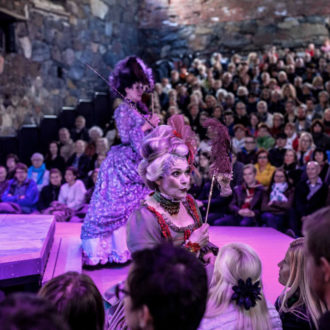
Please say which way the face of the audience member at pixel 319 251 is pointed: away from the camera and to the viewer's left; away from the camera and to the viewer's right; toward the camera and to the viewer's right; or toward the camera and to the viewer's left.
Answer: away from the camera and to the viewer's left

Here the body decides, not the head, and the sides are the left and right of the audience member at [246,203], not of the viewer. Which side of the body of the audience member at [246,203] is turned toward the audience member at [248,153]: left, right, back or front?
back

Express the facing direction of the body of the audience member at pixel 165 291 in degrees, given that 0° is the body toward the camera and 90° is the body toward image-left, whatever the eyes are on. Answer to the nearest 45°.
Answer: approximately 135°

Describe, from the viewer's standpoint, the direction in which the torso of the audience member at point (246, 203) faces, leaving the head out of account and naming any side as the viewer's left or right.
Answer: facing the viewer

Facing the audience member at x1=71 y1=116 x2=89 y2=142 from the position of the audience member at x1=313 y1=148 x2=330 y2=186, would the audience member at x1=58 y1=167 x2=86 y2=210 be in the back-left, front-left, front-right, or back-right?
front-left

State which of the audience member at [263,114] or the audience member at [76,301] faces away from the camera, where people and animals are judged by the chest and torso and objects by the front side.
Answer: the audience member at [76,301]

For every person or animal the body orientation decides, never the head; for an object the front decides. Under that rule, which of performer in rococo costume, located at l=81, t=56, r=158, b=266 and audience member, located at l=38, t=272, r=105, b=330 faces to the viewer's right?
the performer in rococo costume

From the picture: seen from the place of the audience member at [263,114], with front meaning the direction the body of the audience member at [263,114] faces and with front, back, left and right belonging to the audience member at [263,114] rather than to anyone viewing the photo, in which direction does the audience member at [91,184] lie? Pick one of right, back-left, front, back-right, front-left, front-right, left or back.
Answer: front

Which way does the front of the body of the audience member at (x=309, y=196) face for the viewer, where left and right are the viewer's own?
facing the viewer and to the left of the viewer

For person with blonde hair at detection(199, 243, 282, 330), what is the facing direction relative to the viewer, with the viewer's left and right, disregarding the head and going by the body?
facing away from the viewer and to the left of the viewer

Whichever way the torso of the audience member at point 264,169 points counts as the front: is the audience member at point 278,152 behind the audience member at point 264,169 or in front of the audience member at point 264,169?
behind

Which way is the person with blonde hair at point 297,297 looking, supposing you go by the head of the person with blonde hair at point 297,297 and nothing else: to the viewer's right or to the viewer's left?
to the viewer's left

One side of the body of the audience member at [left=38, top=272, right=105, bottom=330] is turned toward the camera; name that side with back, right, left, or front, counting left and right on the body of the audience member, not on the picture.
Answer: back

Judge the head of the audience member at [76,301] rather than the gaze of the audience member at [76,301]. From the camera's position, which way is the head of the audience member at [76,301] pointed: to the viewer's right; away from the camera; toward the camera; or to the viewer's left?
away from the camera

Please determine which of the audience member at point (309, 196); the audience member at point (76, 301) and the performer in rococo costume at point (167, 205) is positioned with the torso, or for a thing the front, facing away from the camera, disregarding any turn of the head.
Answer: the audience member at point (76, 301)

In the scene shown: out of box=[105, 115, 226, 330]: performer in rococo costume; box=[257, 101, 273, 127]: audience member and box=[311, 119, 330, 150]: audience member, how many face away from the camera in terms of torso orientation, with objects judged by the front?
0

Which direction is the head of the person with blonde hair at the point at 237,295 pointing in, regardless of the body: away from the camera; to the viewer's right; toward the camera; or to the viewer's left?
away from the camera

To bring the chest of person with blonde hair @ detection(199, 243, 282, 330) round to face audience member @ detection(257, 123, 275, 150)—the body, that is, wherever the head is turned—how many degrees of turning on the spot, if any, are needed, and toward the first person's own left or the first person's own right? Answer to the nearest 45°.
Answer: approximately 45° to the first person's own right

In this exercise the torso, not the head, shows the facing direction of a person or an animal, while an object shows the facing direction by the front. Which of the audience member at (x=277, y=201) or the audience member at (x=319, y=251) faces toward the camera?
the audience member at (x=277, y=201)
